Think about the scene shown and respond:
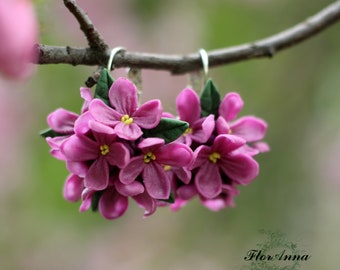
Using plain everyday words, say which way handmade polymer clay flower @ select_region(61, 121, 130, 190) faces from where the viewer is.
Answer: facing the viewer

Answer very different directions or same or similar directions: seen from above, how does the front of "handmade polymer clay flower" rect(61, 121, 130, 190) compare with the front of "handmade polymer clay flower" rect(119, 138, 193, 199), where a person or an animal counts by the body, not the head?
same or similar directions

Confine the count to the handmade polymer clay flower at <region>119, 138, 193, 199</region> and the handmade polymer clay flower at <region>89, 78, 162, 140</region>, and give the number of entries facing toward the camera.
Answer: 2

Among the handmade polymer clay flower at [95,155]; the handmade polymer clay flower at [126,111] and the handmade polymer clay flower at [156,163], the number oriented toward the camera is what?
3

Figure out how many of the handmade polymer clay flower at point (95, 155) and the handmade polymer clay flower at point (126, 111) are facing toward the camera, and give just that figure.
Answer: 2

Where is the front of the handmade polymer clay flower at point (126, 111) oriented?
toward the camera

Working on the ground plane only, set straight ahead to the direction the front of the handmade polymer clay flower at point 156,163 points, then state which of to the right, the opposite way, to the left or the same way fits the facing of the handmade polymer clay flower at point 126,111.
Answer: the same way

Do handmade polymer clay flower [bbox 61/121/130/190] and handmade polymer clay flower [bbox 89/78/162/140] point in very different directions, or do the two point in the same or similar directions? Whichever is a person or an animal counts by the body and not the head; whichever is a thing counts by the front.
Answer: same or similar directions
